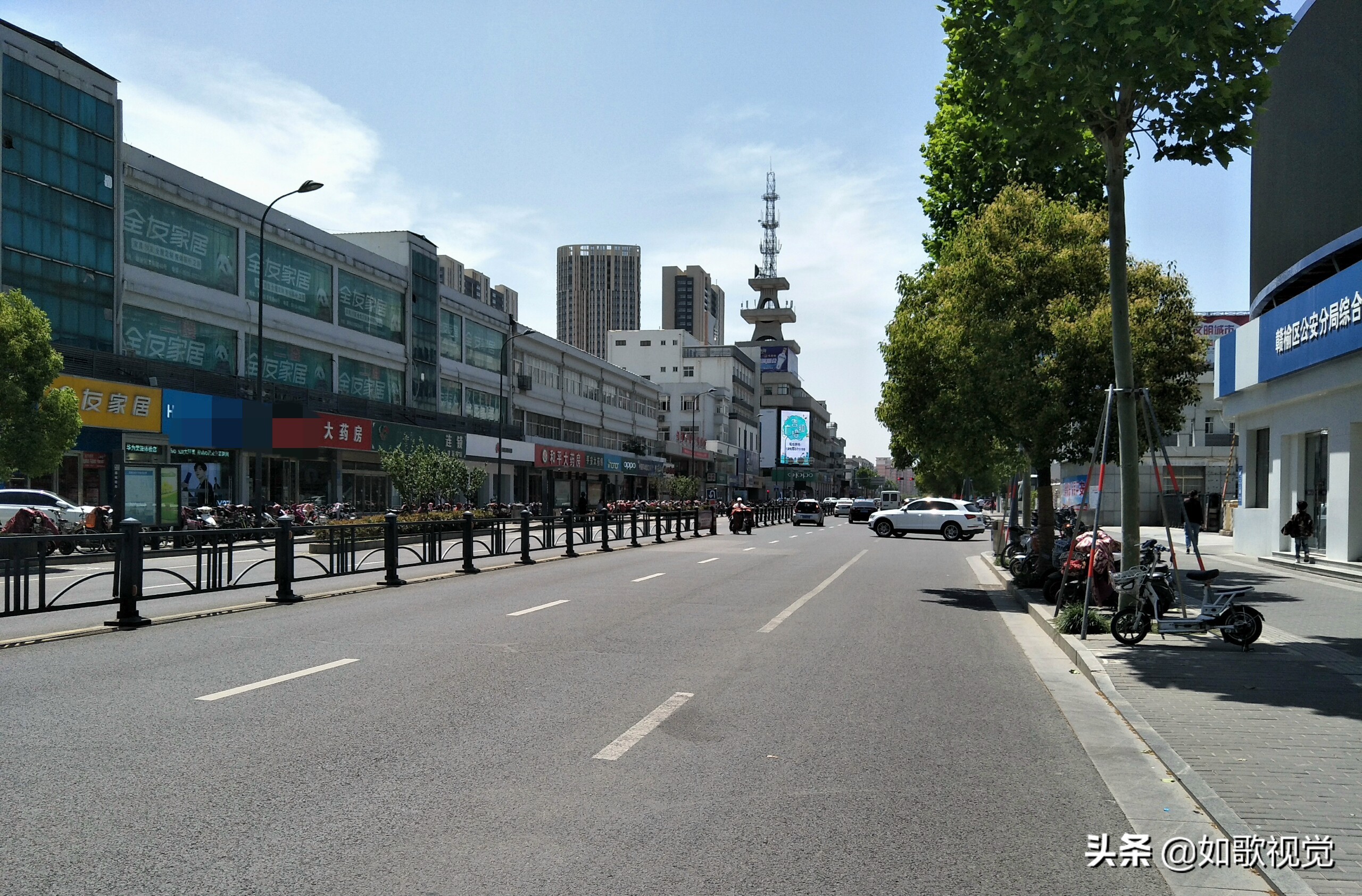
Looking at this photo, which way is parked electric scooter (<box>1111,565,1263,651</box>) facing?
to the viewer's left

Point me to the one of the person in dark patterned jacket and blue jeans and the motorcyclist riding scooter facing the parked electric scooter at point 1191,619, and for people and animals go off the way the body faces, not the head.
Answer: the motorcyclist riding scooter

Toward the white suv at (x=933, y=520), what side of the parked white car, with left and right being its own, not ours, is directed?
front

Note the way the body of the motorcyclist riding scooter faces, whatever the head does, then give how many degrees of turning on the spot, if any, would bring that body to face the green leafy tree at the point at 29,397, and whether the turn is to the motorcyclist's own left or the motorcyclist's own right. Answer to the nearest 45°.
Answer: approximately 45° to the motorcyclist's own right

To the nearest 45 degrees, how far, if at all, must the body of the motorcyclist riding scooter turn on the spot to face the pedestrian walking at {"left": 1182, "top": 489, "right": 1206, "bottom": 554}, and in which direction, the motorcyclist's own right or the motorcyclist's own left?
approximately 45° to the motorcyclist's own left

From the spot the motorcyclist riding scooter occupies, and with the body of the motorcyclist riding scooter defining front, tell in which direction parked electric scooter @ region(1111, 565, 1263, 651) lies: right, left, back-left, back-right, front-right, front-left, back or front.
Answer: front

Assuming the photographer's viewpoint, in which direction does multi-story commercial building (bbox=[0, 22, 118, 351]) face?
facing the viewer and to the right of the viewer
